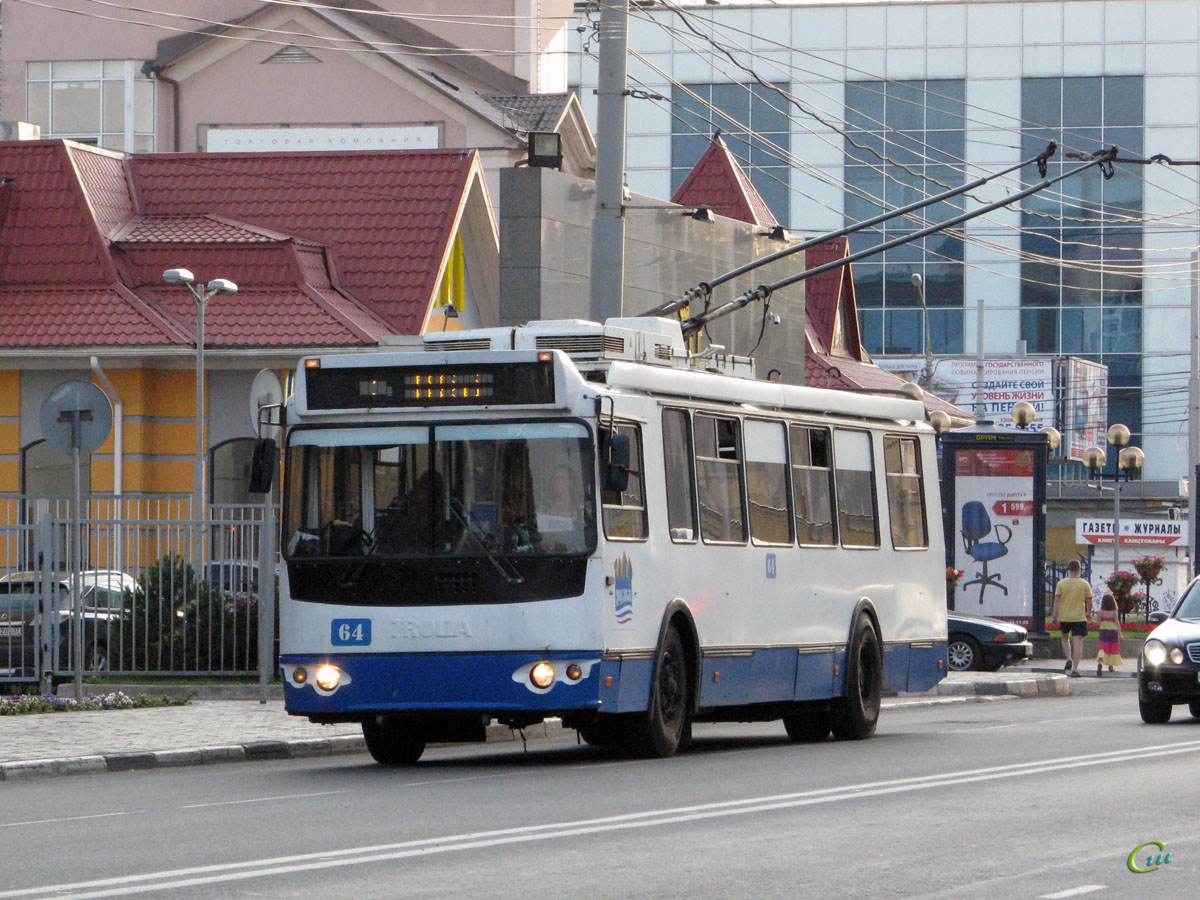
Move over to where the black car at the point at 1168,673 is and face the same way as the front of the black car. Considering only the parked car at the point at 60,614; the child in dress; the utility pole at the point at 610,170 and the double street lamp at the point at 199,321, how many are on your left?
0

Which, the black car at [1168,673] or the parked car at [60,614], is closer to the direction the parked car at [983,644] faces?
the black car

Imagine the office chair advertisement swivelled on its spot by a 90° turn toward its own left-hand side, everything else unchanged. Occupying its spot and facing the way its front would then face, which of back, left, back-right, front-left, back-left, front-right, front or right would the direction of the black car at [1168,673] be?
right

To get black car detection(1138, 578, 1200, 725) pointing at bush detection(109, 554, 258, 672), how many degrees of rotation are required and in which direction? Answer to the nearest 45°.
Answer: approximately 45° to its right

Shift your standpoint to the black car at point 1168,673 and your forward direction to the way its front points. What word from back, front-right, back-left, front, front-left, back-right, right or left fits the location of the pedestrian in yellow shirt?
back-right

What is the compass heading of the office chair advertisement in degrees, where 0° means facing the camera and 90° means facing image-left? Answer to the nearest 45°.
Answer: approximately 0°

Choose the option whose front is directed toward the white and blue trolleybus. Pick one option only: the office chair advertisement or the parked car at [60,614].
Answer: the office chair advertisement

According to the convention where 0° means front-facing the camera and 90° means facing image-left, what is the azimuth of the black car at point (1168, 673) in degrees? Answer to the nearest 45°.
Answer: approximately 45°

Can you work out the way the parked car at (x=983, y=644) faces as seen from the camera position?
facing the viewer and to the right of the viewer

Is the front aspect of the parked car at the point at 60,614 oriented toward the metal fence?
no
